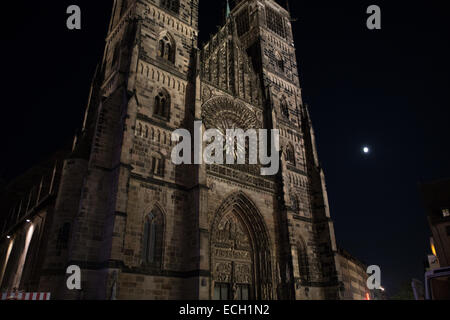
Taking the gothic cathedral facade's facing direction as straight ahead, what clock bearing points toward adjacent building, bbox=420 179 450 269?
The adjacent building is roughly at 10 o'clock from the gothic cathedral facade.

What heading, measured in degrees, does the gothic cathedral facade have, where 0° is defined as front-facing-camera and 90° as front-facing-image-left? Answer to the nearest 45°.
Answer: approximately 315°

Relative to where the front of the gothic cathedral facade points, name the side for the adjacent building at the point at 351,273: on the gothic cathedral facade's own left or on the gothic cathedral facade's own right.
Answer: on the gothic cathedral facade's own left
